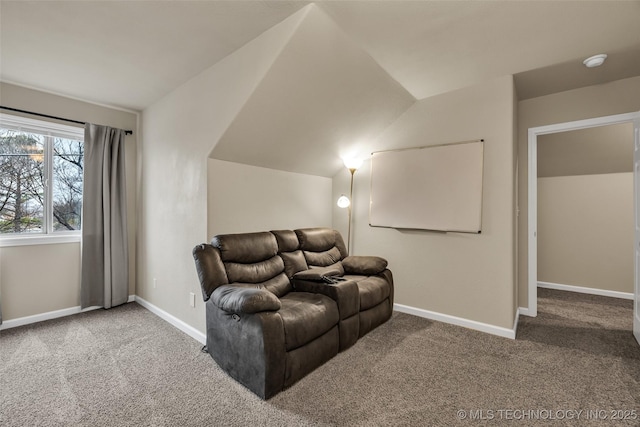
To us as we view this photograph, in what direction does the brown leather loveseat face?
facing the viewer and to the right of the viewer

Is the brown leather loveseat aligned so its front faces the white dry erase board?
no

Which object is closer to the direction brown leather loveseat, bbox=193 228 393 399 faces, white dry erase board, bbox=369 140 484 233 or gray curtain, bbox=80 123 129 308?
the white dry erase board

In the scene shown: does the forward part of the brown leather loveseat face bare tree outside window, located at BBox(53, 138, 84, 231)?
no

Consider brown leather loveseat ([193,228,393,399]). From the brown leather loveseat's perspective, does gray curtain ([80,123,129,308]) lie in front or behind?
behind

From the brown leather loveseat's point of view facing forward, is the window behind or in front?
behind

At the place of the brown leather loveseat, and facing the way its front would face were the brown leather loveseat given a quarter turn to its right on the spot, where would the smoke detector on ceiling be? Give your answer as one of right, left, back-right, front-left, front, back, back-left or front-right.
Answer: back-left
